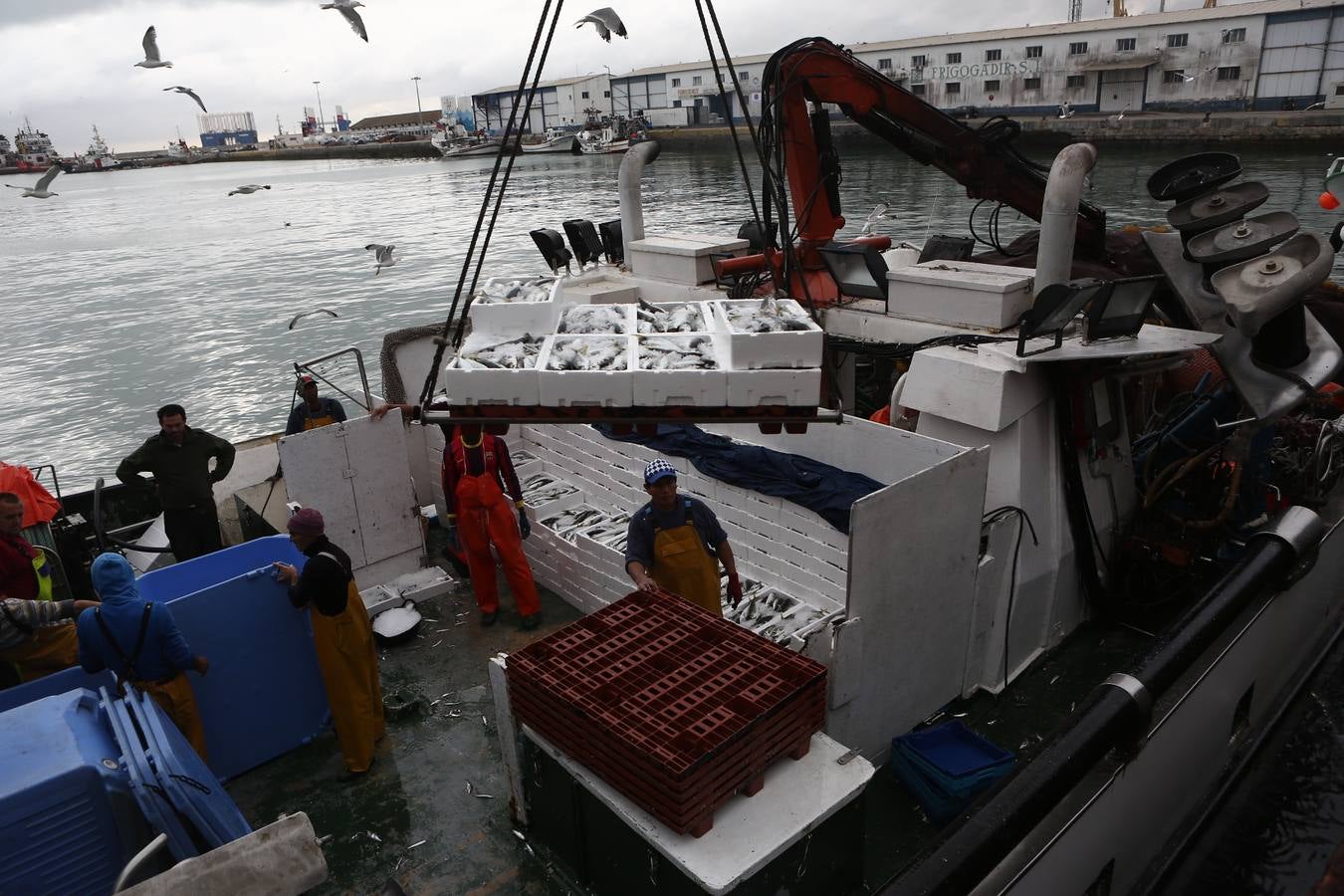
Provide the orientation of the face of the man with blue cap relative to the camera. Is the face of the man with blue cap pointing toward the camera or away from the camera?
toward the camera

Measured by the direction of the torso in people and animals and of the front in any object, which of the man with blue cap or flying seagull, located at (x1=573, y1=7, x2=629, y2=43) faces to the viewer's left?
the flying seagull

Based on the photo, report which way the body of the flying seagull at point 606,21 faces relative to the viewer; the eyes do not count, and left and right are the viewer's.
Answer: facing to the left of the viewer

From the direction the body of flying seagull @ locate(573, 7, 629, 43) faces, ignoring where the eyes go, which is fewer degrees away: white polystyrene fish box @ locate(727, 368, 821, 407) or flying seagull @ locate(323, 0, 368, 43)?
the flying seagull

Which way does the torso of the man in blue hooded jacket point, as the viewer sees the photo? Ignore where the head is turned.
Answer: away from the camera

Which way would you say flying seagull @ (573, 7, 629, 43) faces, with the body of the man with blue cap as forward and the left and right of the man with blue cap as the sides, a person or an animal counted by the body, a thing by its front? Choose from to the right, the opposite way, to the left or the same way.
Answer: to the right

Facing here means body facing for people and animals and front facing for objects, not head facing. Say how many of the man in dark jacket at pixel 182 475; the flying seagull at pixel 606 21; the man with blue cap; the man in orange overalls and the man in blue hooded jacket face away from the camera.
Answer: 1

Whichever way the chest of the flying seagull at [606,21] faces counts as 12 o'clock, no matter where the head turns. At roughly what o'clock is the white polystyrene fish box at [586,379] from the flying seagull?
The white polystyrene fish box is roughly at 9 o'clock from the flying seagull.

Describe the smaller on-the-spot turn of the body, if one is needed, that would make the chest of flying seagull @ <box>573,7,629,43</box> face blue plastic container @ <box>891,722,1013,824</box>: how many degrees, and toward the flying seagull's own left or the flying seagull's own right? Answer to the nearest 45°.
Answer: approximately 90° to the flying seagull's own left

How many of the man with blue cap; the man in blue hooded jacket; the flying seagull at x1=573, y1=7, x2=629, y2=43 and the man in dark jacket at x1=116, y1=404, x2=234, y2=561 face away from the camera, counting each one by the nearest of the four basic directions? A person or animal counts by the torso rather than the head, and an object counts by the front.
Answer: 1

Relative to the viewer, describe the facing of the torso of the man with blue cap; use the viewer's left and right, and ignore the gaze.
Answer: facing the viewer

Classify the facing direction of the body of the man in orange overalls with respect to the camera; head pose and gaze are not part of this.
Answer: toward the camera
